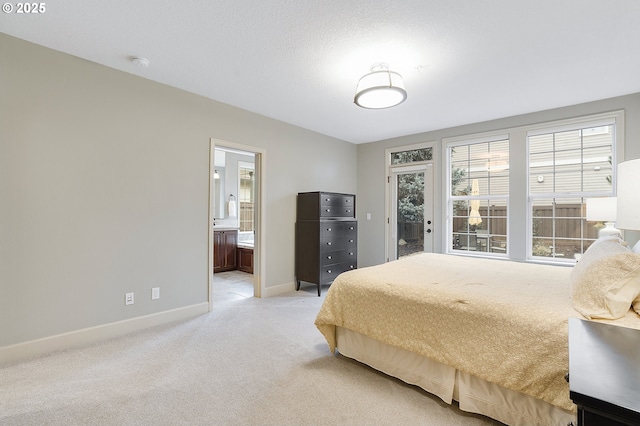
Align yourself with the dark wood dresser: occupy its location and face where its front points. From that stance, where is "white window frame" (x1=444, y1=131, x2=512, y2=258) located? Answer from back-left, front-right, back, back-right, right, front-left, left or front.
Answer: front-left

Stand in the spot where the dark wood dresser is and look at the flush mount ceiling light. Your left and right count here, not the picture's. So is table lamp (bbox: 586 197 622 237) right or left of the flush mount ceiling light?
left

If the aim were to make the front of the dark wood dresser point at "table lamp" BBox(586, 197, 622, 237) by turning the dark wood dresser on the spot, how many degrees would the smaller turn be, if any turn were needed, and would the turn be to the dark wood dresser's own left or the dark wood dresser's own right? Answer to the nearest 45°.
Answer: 0° — it already faces it

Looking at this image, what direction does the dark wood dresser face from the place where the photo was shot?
facing the viewer and to the right of the viewer

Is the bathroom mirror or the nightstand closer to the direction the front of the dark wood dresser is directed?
the nightstand

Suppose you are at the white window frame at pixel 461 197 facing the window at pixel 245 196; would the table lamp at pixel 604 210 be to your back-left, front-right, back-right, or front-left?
back-left

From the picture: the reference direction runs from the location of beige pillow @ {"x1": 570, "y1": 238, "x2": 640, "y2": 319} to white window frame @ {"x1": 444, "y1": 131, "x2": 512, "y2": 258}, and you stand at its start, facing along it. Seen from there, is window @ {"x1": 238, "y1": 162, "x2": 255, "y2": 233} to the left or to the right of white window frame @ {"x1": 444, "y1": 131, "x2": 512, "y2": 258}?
left

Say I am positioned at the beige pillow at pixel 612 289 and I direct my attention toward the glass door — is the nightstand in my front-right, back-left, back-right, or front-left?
back-left

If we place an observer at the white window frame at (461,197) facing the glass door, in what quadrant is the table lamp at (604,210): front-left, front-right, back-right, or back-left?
back-left

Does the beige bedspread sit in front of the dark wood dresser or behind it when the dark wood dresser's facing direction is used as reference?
in front

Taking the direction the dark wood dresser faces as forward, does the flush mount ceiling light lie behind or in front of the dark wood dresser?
in front

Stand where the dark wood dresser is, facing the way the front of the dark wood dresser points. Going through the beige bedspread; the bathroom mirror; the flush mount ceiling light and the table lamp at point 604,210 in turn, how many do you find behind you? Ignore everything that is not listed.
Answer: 1

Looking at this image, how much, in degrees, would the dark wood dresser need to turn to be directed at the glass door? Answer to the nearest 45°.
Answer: approximately 90° to its left

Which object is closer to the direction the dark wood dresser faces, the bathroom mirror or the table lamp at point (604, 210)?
the table lamp
